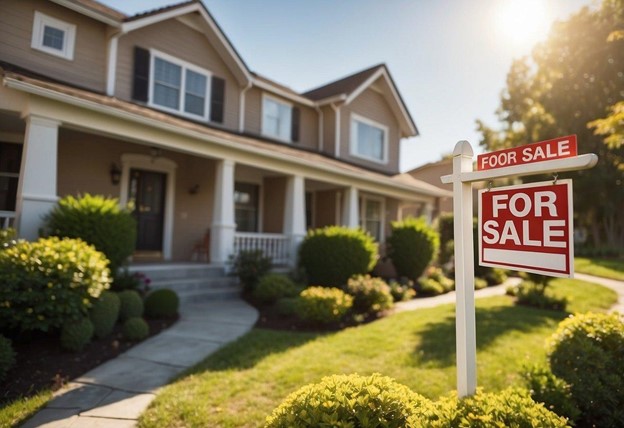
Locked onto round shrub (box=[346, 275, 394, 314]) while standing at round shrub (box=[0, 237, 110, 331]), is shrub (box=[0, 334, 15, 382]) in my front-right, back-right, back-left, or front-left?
back-right

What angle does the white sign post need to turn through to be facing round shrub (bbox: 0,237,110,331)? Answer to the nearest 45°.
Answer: approximately 45° to its right

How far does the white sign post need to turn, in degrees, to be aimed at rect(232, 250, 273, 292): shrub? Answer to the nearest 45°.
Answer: approximately 90° to its right

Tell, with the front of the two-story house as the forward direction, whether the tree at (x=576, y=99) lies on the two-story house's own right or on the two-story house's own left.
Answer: on the two-story house's own left

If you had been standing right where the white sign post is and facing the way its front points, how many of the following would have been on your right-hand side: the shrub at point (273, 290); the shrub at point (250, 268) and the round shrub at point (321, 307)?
3

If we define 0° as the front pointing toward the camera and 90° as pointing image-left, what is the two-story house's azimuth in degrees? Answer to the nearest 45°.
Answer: approximately 315°

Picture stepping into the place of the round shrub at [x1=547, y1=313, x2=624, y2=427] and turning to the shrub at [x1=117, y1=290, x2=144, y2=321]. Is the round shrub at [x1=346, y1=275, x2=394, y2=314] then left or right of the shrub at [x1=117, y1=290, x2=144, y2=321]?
right

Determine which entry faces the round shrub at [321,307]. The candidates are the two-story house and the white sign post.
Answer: the two-story house

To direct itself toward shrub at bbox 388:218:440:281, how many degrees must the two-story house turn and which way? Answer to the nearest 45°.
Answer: approximately 45° to its left

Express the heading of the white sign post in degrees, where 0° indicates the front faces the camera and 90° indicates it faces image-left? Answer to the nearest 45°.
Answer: approximately 45°

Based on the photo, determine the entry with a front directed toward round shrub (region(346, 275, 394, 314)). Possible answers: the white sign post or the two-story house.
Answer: the two-story house
